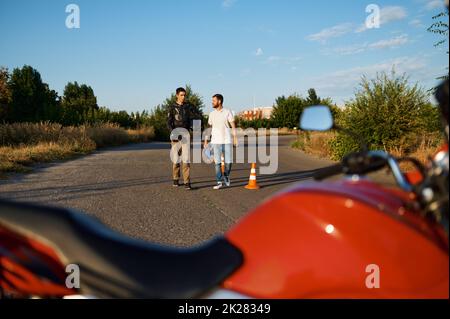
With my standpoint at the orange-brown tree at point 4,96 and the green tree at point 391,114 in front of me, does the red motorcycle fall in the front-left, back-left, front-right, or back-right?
front-right

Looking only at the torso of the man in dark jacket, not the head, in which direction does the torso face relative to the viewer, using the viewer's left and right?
facing the viewer

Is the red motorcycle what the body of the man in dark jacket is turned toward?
yes

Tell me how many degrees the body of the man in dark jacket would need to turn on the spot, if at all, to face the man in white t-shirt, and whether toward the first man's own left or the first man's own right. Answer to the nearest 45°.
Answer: approximately 90° to the first man's own left

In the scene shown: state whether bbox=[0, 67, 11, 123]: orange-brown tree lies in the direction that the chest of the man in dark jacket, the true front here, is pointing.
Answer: no

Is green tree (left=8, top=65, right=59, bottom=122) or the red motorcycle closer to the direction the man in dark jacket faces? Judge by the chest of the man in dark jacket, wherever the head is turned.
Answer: the red motorcycle

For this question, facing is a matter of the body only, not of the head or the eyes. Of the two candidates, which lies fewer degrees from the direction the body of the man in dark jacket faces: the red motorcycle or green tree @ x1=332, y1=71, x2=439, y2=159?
the red motorcycle

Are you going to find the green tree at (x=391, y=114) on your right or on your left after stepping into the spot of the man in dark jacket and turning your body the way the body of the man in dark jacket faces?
on your left

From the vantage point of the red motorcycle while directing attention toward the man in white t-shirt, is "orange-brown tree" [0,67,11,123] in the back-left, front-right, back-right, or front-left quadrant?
front-left
